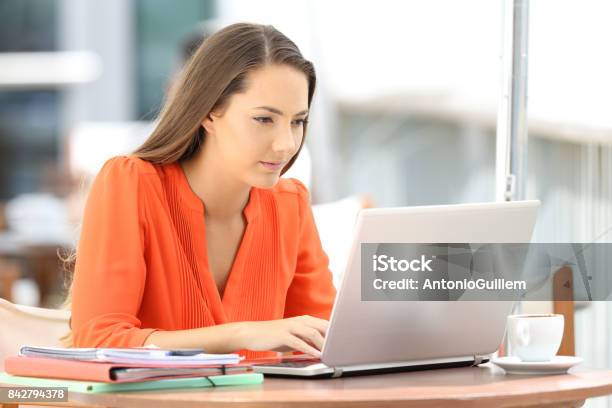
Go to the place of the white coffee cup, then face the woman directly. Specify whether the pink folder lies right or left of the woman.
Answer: left

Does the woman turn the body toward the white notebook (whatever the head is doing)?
no

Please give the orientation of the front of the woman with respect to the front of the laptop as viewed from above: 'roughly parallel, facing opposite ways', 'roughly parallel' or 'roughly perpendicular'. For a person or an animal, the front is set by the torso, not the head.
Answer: roughly parallel, facing opposite ways

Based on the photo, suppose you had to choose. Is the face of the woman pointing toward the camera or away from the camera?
toward the camera

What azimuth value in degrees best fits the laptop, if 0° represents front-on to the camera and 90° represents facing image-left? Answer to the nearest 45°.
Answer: approximately 135°

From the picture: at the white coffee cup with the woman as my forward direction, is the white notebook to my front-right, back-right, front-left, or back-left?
front-left

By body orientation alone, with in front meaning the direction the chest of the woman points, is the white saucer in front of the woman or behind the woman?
in front

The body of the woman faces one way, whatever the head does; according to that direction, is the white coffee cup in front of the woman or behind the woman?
in front

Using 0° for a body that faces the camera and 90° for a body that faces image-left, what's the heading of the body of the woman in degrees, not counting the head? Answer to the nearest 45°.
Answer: approximately 315°
